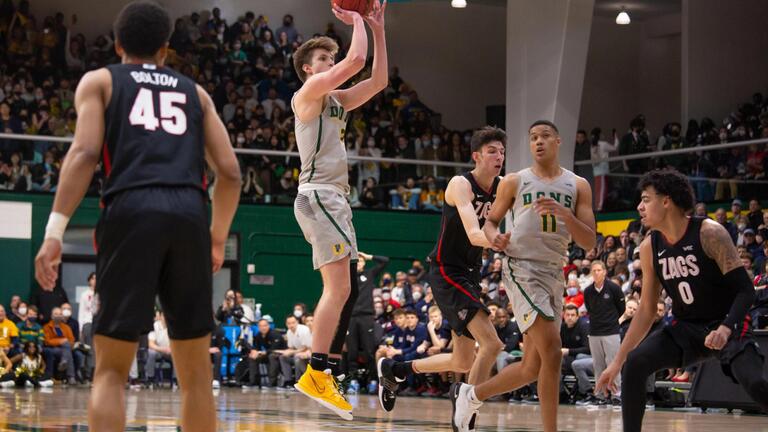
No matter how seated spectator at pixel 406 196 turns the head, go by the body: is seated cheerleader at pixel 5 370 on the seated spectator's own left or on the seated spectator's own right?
on the seated spectator's own right

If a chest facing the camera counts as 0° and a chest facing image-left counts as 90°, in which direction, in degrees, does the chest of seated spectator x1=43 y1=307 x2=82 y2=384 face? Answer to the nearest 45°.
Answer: approximately 0°

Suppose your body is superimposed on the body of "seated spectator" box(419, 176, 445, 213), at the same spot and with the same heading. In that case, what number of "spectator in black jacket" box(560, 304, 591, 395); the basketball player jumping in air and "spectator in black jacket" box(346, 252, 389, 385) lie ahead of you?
3

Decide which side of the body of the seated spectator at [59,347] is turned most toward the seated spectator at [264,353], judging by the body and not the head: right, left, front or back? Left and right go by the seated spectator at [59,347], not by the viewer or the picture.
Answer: left

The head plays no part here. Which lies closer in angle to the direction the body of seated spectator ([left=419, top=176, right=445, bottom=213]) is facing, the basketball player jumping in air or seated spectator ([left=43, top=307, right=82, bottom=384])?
the basketball player jumping in air

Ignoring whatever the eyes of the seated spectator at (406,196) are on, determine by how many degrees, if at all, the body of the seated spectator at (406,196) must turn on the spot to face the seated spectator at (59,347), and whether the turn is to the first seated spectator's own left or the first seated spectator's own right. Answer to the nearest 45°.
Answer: approximately 45° to the first seated spectator's own right

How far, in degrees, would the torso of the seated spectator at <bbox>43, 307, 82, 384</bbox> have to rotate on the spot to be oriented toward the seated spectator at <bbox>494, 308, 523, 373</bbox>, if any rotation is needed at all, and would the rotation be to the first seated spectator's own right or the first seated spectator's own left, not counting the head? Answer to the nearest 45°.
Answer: approximately 45° to the first seated spectator's own left

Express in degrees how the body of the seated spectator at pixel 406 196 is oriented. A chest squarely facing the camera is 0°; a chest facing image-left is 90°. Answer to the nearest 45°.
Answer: approximately 0°
